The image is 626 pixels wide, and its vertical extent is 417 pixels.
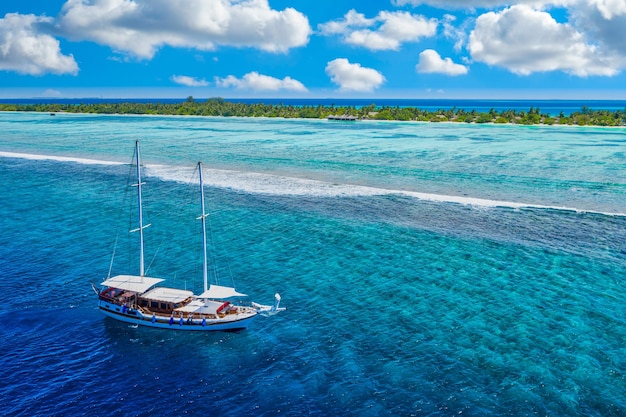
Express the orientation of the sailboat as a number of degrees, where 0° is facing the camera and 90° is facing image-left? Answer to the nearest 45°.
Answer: approximately 315°
